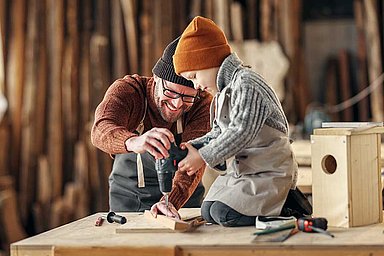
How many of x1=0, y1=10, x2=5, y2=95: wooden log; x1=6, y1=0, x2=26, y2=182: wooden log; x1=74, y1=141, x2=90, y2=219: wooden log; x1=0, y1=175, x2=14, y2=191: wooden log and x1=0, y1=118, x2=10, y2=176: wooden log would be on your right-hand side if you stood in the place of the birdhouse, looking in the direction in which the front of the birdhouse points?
5

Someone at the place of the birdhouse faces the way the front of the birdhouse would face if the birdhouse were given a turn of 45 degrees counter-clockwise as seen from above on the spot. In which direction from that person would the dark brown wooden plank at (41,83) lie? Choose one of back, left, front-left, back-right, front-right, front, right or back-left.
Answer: back-right

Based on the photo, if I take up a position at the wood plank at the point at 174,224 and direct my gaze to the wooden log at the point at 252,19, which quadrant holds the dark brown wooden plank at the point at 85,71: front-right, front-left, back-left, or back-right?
front-left

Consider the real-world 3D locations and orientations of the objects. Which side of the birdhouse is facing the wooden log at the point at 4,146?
right

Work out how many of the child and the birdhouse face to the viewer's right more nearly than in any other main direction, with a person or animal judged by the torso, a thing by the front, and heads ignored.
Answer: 0

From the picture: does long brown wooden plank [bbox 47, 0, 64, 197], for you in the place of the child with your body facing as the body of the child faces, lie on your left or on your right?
on your right

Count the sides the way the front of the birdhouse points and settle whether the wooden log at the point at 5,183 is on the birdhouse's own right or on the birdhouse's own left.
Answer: on the birdhouse's own right

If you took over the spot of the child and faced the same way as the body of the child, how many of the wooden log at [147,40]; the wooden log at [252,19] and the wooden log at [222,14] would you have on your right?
3

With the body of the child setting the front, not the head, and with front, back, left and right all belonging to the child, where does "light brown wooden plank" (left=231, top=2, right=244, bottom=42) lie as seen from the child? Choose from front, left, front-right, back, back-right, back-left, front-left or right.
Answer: right

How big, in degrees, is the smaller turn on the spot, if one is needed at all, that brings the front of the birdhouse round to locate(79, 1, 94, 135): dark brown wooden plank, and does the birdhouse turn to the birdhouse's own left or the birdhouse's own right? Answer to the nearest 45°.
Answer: approximately 90° to the birdhouse's own right

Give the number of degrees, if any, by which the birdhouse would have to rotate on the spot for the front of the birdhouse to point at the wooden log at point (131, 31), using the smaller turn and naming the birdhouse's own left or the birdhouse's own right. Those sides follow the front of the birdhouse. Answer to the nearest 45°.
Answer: approximately 90° to the birdhouse's own right

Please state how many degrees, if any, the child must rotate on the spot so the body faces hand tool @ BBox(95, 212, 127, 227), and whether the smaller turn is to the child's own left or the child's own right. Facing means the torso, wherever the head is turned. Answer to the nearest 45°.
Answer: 0° — they already face it

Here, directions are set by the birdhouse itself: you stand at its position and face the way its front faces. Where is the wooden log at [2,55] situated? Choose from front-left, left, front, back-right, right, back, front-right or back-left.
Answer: right

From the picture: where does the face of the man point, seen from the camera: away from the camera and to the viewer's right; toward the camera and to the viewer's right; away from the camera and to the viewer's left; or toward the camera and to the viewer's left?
toward the camera and to the viewer's right

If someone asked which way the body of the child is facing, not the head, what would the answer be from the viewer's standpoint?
to the viewer's left
